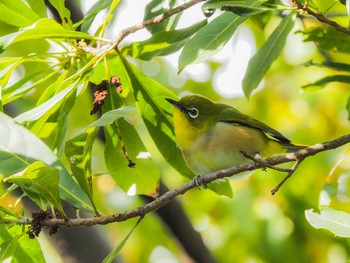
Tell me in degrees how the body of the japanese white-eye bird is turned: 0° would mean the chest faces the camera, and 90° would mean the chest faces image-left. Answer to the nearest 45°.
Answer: approximately 90°

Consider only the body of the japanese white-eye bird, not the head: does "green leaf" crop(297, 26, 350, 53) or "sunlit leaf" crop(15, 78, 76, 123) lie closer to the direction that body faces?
the sunlit leaf

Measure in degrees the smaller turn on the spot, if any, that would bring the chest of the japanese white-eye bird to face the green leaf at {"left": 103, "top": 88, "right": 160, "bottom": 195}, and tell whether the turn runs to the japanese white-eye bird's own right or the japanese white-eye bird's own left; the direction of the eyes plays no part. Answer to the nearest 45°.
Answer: approximately 45° to the japanese white-eye bird's own left
